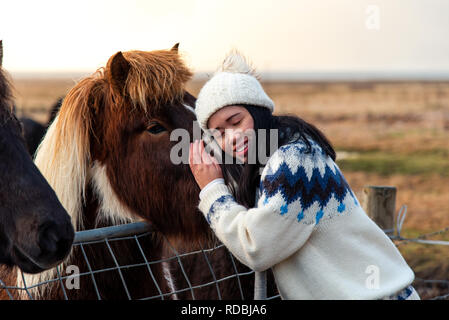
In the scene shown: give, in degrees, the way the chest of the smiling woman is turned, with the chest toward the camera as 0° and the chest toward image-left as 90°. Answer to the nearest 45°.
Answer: approximately 90°

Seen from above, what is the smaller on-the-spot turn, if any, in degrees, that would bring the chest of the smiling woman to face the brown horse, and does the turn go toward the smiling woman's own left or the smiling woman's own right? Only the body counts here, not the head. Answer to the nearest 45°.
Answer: approximately 45° to the smiling woman's own right

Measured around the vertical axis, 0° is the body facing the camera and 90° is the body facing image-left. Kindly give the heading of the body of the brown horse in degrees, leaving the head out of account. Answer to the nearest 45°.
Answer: approximately 315°

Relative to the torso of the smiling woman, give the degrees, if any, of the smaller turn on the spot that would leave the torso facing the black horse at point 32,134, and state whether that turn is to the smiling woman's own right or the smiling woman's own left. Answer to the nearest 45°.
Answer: approximately 45° to the smiling woman's own right

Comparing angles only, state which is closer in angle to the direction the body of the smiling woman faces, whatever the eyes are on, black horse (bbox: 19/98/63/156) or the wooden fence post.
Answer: the black horse
